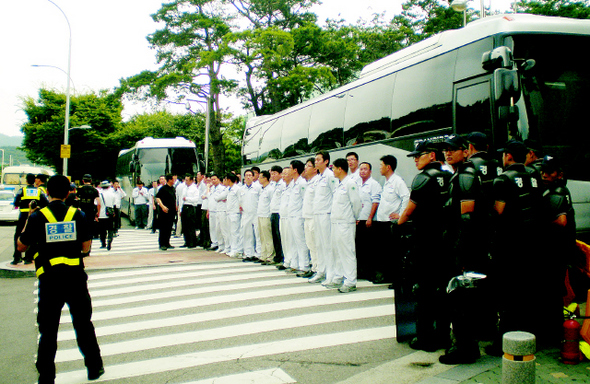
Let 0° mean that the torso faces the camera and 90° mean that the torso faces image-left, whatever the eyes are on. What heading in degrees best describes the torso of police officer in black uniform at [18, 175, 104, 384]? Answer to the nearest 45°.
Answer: approximately 180°

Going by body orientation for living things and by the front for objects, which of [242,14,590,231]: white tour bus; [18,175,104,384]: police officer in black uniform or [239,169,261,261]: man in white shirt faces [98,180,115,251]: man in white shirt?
the police officer in black uniform

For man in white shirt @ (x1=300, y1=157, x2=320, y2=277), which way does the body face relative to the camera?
to the viewer's left

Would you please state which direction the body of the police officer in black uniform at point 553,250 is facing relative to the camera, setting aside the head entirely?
to the viewer's left

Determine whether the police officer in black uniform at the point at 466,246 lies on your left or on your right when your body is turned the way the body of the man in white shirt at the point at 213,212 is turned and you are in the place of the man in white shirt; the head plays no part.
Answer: on your left

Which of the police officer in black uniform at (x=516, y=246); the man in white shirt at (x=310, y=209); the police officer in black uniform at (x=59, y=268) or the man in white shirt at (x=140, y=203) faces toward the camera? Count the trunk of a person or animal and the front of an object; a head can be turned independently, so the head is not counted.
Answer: the man in white shirt at (x=140, y=203)

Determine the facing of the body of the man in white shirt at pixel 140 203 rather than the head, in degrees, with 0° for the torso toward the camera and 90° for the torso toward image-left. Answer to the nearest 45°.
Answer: approximately 0°

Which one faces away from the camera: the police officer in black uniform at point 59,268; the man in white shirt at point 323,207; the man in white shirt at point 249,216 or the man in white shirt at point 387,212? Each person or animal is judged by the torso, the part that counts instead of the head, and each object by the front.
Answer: the police officer in black uniform

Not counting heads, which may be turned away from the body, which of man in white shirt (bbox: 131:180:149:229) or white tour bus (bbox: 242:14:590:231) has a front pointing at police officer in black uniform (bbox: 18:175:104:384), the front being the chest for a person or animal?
the man in white shirt

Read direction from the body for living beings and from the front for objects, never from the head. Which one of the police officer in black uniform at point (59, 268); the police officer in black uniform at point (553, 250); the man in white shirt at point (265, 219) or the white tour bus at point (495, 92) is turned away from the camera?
the police officer in black uniform at point (59, 268)

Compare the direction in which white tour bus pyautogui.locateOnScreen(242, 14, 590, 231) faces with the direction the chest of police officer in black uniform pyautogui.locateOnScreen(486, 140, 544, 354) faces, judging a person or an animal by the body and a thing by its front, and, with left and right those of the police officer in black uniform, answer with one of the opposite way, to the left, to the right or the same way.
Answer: the opposite way
